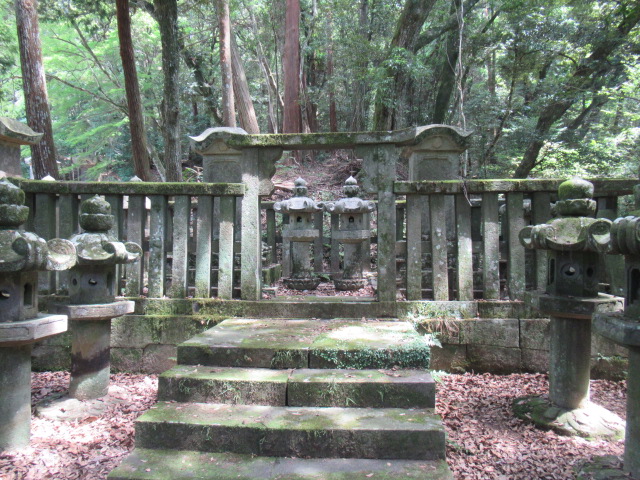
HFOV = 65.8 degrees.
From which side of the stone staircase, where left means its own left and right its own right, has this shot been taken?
front

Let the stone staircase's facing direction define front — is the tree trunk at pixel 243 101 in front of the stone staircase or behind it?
behind

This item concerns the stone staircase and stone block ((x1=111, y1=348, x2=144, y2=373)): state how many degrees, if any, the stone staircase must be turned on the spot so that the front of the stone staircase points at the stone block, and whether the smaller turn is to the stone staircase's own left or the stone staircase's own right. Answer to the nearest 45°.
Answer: approximately 135° to the stone staircase's own right

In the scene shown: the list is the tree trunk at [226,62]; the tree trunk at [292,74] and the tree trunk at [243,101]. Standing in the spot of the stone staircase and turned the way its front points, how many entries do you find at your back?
3

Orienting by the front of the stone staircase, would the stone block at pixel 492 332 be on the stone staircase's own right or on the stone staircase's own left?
on the stone staircase's own left

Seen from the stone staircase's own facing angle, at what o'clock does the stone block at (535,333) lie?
The stone block is roughly at 8 o'clock from the stone staircase.

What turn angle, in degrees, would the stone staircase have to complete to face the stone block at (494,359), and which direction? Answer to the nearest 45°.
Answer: approximately 135° to its left

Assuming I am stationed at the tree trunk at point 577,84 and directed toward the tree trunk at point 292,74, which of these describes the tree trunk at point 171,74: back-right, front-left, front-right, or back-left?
front-left

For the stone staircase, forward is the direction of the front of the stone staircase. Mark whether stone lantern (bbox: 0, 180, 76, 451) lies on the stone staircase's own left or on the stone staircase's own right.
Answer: on the stone staircase's own right

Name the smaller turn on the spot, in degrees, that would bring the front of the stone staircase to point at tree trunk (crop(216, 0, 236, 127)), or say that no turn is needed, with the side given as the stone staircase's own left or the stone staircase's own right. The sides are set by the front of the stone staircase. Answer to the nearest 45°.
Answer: approximately 180°

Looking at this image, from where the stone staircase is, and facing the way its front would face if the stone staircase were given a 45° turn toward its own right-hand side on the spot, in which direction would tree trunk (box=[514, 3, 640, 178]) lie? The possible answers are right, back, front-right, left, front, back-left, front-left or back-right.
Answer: back

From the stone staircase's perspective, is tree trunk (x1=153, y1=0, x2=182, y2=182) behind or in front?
behind

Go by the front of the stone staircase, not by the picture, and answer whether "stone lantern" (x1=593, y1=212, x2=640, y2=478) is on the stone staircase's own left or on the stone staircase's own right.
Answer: on the stone staircase's own left

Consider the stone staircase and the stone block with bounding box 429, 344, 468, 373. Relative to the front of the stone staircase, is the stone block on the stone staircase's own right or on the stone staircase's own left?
on the stone staircase's own left
